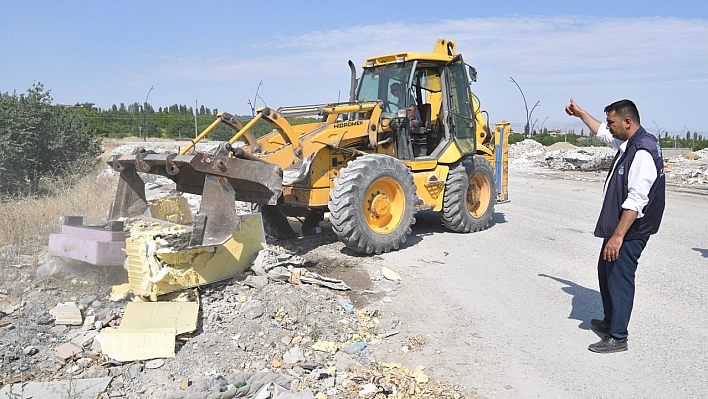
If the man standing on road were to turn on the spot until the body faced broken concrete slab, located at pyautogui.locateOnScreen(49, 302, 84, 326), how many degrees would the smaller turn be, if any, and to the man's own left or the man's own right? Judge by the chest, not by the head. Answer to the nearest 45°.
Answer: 0° — they already face it

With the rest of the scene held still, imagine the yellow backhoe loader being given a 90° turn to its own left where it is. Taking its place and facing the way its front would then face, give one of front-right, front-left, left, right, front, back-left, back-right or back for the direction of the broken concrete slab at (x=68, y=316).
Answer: right

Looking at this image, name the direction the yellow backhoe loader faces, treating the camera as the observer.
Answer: facing the viewer and to the left of the viewer

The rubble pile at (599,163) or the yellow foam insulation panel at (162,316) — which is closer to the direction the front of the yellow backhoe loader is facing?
the yellow foam insulation panel

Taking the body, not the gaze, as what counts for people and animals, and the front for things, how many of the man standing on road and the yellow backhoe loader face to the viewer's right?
0

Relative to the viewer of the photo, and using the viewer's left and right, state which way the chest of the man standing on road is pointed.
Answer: facing to the left of the viewer

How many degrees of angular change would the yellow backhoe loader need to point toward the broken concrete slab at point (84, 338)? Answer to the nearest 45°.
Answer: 0° — it already faces it

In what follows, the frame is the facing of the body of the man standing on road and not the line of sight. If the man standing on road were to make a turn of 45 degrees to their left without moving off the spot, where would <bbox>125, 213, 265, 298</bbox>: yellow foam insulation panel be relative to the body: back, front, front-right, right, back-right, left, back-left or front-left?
front-right

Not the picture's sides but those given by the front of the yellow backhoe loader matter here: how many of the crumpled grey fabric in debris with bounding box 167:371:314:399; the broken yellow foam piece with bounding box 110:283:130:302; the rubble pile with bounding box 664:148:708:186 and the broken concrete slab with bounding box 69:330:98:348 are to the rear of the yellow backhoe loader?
1

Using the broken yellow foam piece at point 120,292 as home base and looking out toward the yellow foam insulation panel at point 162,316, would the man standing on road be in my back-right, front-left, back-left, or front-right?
front-left

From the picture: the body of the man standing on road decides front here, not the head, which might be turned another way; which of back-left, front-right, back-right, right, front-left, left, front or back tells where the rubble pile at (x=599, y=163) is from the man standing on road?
right

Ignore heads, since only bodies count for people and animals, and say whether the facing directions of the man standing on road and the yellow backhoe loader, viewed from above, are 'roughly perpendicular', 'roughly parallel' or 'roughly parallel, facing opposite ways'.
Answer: roughly perpendicular

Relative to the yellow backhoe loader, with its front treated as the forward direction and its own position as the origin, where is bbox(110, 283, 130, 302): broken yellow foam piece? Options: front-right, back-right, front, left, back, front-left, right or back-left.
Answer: front

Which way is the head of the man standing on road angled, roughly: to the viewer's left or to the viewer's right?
to the viewer's left

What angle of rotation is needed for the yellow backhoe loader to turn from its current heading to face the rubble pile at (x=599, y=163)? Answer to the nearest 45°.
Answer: approximately 180°
